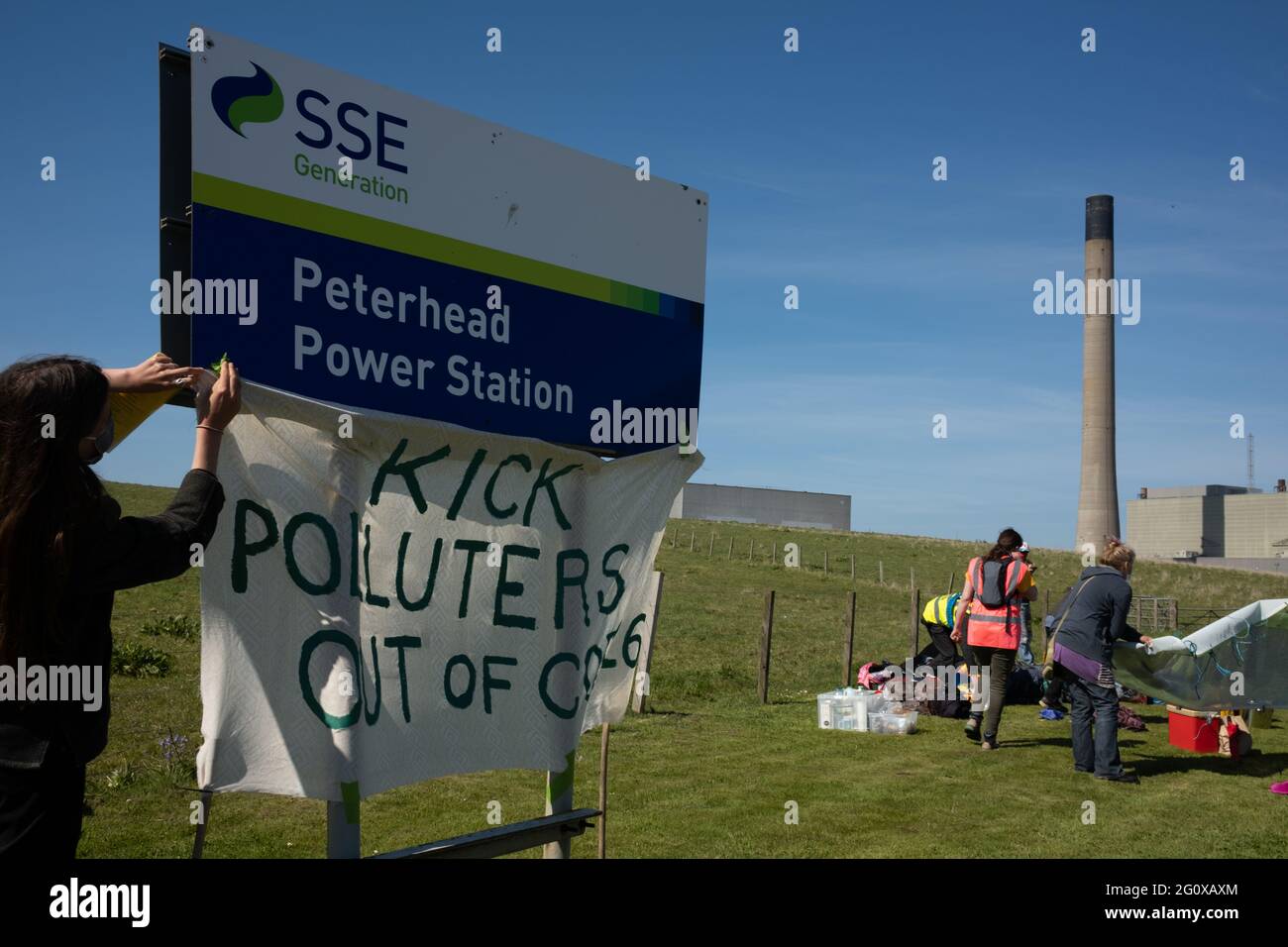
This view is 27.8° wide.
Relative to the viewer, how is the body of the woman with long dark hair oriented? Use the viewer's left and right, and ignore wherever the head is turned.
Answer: facing away from the viewer and to the right of the viewer

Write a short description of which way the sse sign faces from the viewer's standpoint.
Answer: facing the viewer and to the right of the viewer

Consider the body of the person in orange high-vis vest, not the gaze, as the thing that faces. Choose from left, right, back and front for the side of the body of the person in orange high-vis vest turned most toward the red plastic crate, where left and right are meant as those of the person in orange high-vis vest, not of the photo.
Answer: right

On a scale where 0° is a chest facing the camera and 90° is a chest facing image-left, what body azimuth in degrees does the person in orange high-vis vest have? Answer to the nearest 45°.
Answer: approximately 180°

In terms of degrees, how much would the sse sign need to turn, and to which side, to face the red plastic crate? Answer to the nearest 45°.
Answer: approximately 90° to its left

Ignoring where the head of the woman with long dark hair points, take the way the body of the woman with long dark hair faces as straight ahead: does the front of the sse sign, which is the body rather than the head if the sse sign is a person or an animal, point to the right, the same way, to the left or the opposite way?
to the right

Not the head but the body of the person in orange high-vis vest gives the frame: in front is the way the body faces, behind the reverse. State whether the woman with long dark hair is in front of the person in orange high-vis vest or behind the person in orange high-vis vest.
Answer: behind

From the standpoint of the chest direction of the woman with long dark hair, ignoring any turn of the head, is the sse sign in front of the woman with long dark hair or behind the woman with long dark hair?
in front

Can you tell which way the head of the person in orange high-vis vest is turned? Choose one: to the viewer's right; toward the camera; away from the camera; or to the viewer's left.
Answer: away from the camera
